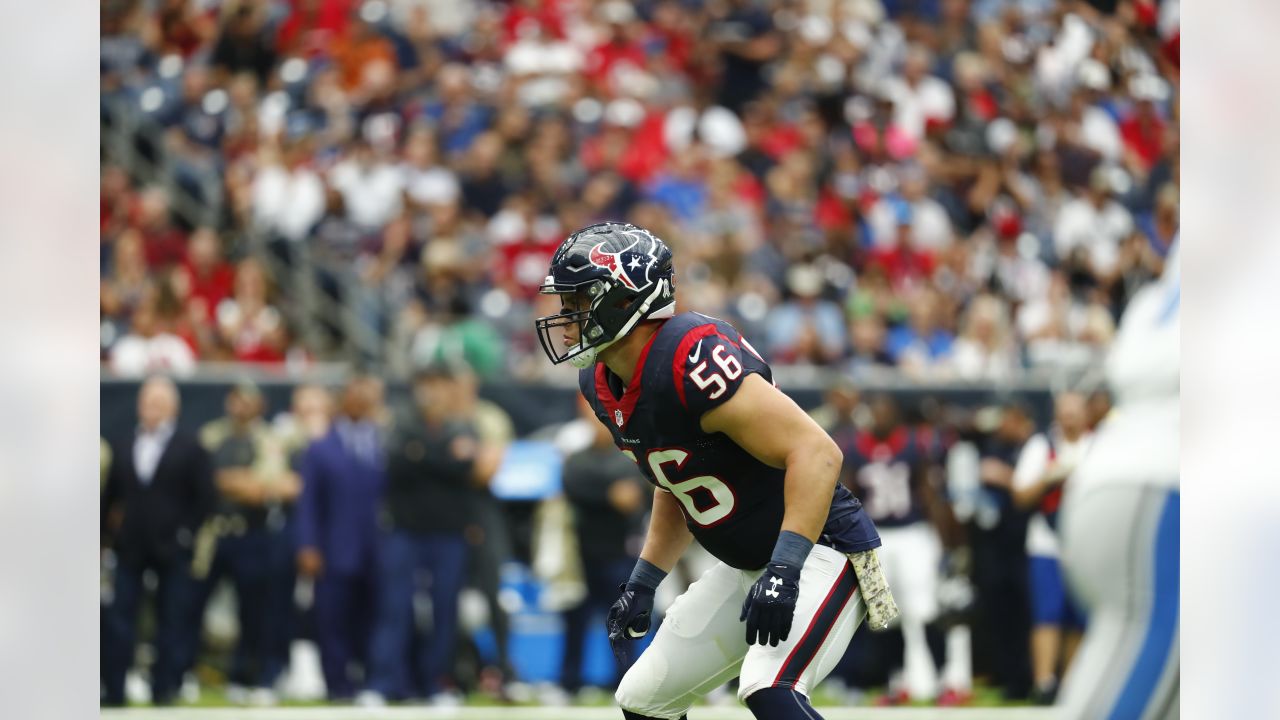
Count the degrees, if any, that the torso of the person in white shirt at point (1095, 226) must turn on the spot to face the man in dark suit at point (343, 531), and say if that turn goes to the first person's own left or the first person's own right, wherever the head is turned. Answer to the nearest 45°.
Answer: approximately 45° to the first person's own right

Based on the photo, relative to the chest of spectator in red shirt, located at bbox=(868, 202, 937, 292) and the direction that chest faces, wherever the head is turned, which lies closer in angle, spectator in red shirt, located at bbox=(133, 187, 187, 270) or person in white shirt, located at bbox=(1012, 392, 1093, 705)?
the person in white shirt

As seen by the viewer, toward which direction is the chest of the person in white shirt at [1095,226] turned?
toward the camera

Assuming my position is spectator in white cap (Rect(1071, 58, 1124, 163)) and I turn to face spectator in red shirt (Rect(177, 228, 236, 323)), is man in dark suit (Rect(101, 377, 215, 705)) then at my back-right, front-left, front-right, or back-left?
front-left

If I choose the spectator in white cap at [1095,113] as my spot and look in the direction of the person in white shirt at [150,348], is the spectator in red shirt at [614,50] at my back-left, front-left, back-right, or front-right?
front-right

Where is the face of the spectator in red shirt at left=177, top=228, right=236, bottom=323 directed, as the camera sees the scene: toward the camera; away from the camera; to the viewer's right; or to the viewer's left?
toward the camera

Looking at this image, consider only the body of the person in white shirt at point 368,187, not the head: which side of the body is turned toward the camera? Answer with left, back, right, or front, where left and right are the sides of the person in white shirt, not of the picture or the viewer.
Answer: front

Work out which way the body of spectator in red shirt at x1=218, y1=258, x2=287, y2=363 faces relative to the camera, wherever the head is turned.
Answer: toward the camera

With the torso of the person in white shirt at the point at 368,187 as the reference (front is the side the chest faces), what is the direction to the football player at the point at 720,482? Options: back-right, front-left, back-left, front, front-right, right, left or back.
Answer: front

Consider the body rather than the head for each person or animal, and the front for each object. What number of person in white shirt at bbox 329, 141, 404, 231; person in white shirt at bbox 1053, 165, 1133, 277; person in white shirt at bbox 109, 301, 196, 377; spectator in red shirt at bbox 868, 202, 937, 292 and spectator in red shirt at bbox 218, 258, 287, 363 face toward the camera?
5

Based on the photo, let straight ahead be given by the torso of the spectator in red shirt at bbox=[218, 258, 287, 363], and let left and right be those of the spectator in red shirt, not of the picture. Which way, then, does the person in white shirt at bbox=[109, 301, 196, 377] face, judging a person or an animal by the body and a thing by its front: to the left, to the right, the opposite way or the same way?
the same way

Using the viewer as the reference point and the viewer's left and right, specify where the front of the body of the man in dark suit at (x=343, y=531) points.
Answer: facing the viewer and to the right of the viewer

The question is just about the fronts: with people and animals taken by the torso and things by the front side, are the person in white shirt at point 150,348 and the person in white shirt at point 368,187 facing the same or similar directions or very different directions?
same or similar directions

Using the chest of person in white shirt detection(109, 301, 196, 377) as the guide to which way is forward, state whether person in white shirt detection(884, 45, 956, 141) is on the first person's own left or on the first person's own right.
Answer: on the first person's own left

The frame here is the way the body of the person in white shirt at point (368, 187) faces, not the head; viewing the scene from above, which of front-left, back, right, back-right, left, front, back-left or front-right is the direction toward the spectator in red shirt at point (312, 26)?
back
